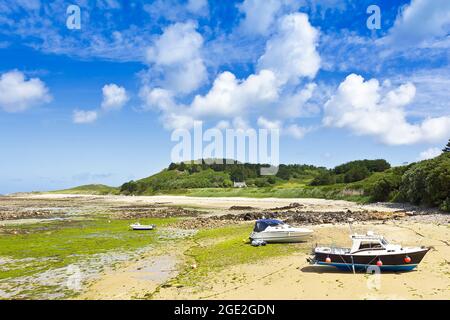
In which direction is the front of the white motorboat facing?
to the viewer's right

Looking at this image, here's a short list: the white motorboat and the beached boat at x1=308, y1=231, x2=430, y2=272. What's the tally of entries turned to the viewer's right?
2

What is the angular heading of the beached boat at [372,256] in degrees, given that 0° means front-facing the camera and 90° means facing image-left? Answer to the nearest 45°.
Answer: approximately 270°

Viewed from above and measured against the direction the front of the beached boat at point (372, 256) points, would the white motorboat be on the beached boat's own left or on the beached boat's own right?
on the beached boat's own left
